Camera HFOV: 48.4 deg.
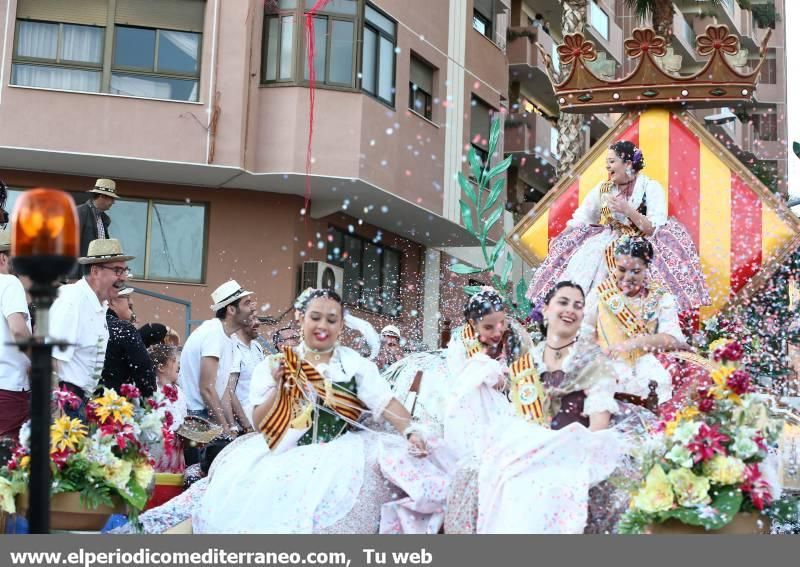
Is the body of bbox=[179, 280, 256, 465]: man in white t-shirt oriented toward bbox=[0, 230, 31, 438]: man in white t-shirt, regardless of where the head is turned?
no

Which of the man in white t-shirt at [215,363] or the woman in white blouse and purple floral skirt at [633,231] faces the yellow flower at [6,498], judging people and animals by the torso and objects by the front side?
the woman in white blouse and purple floral skirt

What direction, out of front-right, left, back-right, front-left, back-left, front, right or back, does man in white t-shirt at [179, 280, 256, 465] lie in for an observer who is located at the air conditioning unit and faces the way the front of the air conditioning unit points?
front-right

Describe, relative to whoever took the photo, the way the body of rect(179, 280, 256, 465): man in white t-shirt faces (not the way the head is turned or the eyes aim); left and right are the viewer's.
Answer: facing to the right of the viewer

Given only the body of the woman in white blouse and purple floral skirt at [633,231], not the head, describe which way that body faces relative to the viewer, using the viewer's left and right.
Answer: facing the viewer and to the left of the viewer

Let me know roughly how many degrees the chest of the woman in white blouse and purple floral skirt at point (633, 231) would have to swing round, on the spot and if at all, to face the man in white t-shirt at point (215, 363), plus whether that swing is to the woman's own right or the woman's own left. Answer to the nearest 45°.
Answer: approximately 45° to the woman's own right

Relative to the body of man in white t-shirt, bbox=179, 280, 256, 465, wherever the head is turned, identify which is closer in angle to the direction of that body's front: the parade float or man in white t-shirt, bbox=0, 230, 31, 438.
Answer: the parade float

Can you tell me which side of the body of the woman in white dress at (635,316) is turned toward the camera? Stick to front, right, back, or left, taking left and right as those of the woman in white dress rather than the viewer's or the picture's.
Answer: front

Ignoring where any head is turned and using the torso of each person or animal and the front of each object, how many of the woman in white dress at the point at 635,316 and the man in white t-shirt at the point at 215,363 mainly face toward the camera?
1

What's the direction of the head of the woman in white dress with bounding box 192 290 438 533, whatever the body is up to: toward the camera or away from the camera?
toward the camera

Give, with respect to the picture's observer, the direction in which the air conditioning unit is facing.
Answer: facing the viewer and to the right of the viewer

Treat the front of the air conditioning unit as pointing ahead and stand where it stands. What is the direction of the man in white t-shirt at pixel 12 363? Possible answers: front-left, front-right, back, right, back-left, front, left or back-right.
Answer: front-right

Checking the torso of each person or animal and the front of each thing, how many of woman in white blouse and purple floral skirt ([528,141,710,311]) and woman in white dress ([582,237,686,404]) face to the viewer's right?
0

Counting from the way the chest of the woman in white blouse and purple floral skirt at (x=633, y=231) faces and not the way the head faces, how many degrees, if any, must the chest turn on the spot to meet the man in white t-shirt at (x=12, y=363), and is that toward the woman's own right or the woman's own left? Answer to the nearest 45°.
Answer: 0° — they already face them

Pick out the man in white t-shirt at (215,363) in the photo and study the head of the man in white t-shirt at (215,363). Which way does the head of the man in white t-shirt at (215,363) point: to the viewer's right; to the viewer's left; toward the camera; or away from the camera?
to the viewer's right

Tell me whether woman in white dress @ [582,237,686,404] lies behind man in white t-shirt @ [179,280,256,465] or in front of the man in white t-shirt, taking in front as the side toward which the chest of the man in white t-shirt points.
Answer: in front

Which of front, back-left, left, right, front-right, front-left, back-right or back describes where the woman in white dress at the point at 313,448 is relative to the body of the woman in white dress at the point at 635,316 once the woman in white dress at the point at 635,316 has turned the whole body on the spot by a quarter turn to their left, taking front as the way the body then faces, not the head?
back-right

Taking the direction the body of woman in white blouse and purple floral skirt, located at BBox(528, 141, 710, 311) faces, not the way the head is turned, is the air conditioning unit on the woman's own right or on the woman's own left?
on the woman's own right

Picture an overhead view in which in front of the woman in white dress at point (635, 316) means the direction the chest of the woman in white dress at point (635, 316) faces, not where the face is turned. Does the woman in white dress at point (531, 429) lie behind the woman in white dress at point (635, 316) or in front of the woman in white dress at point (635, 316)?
in front
